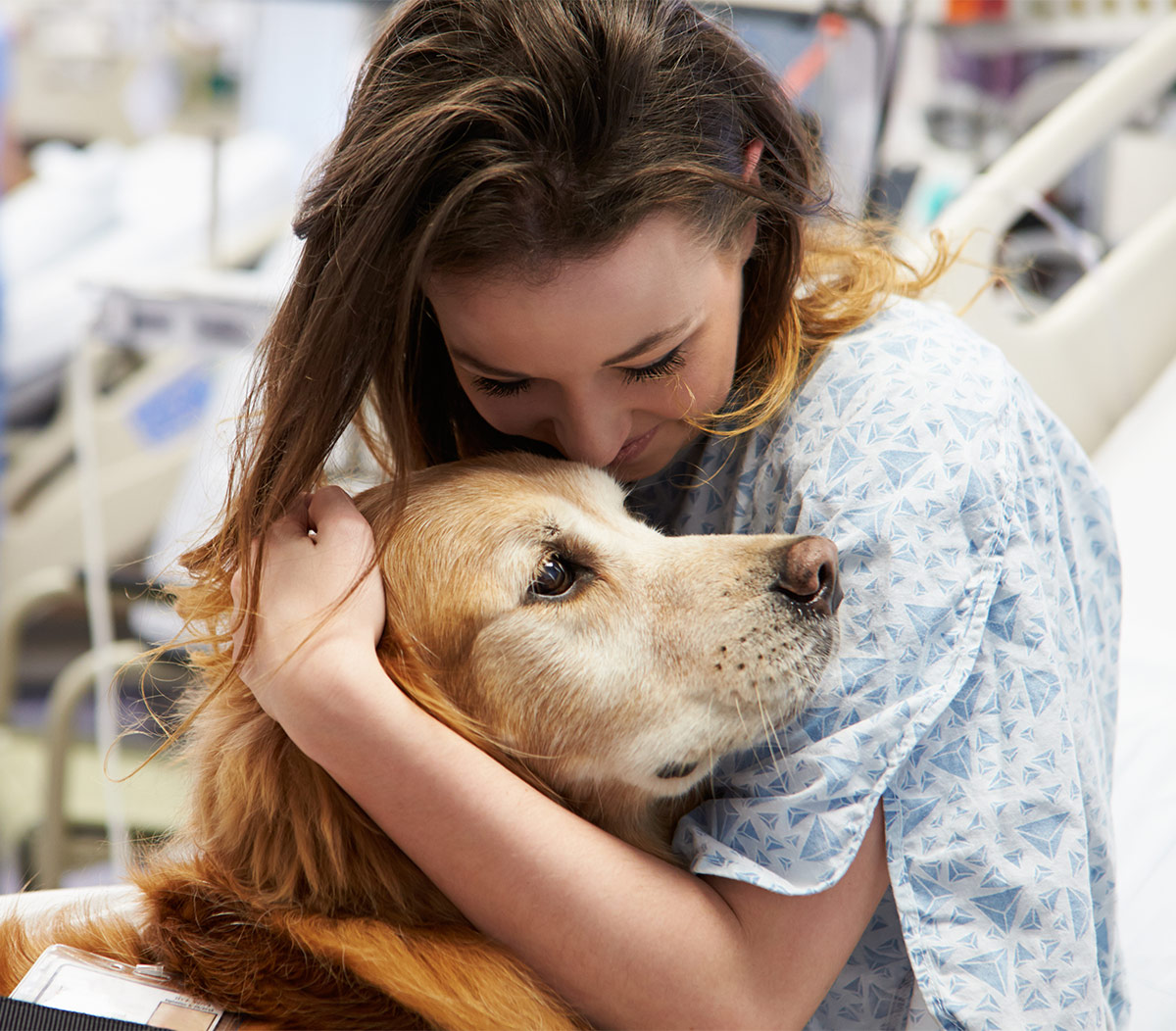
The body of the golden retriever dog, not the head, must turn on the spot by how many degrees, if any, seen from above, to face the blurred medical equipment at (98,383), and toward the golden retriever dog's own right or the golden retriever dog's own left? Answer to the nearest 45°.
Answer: approximately 135° to the golden retriever dog's own left

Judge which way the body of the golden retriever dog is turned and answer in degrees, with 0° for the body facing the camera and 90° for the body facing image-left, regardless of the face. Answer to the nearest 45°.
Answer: approximately 270°

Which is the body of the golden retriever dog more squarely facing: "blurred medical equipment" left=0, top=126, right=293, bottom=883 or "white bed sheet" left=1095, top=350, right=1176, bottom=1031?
the white bed sheet

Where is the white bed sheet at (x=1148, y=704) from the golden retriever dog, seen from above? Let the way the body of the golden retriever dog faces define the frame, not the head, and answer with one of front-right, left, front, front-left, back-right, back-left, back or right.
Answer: front-left
